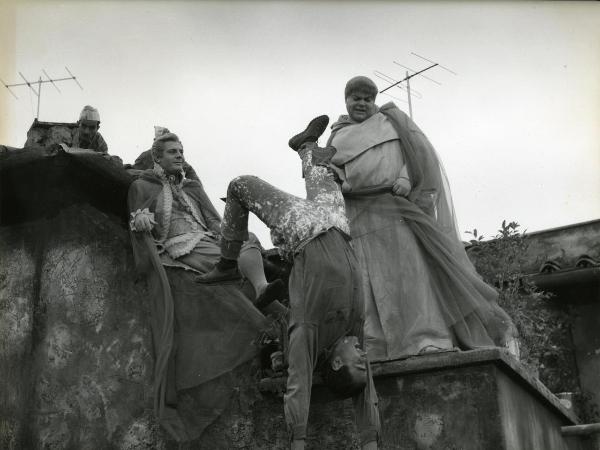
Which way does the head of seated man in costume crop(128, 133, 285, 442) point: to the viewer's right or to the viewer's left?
to the viewer's right

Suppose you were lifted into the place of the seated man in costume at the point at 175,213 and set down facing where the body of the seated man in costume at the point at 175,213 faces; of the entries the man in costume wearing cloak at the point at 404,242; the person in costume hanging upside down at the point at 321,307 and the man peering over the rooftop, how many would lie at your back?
1

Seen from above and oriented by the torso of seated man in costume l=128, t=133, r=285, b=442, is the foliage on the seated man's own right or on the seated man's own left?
on the seated man's own left

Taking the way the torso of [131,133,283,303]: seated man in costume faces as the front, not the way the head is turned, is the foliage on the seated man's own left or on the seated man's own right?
on the seated man's own left

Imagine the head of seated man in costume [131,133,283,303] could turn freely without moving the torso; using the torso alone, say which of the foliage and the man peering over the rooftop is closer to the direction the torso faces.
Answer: the foliage

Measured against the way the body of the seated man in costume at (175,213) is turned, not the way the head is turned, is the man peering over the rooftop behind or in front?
behind

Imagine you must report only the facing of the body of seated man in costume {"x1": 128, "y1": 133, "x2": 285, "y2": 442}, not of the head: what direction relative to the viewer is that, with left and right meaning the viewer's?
facing the viewer and to the right of the viewer
